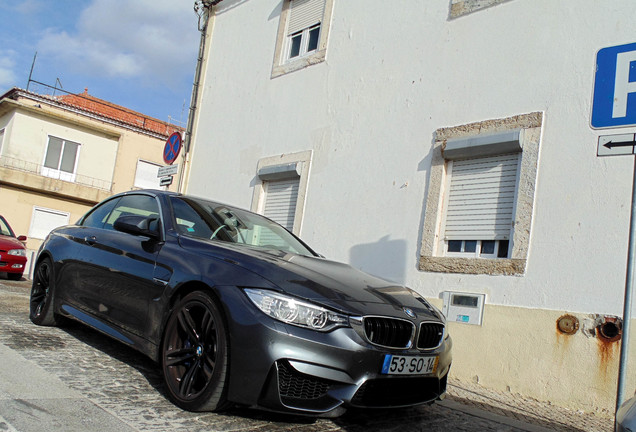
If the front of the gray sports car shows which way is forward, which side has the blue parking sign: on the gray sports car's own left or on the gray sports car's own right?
on the gray sports car's own left

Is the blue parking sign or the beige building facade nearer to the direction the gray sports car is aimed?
the blue parking sign

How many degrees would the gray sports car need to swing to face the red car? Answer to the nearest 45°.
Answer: approximately 180°

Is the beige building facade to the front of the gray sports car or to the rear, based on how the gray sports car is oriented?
to the rear

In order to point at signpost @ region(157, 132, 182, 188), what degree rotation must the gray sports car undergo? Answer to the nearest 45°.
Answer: approximately 135° to its left

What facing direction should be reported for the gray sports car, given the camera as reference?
facing the viewer and to the right of the viewer

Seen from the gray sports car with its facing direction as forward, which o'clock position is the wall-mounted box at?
The wall-mounted box is roughly at 9 o'clock from the gray sports car.

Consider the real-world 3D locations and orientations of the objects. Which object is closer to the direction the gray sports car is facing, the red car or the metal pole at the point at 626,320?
the metal pole

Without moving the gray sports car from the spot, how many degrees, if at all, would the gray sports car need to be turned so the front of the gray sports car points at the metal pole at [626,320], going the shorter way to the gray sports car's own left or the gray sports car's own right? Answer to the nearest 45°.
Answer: approximately 45° to the gray sports car's own left
